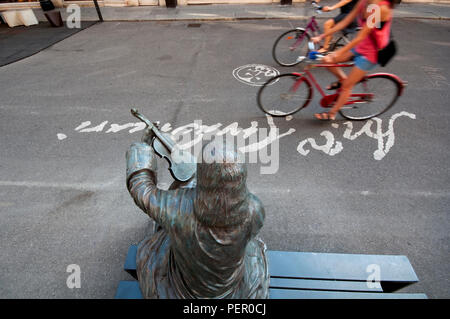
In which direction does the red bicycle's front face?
to the viewer's left

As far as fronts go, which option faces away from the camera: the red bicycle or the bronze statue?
the bronze statue

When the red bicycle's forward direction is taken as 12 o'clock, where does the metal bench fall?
The metal bench is roughly at 9 o'clock from the red bicycle.

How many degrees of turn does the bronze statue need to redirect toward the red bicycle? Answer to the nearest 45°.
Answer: approximately 45° to its right

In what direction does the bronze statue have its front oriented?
away from the camera

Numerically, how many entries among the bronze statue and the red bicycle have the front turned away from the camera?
1
